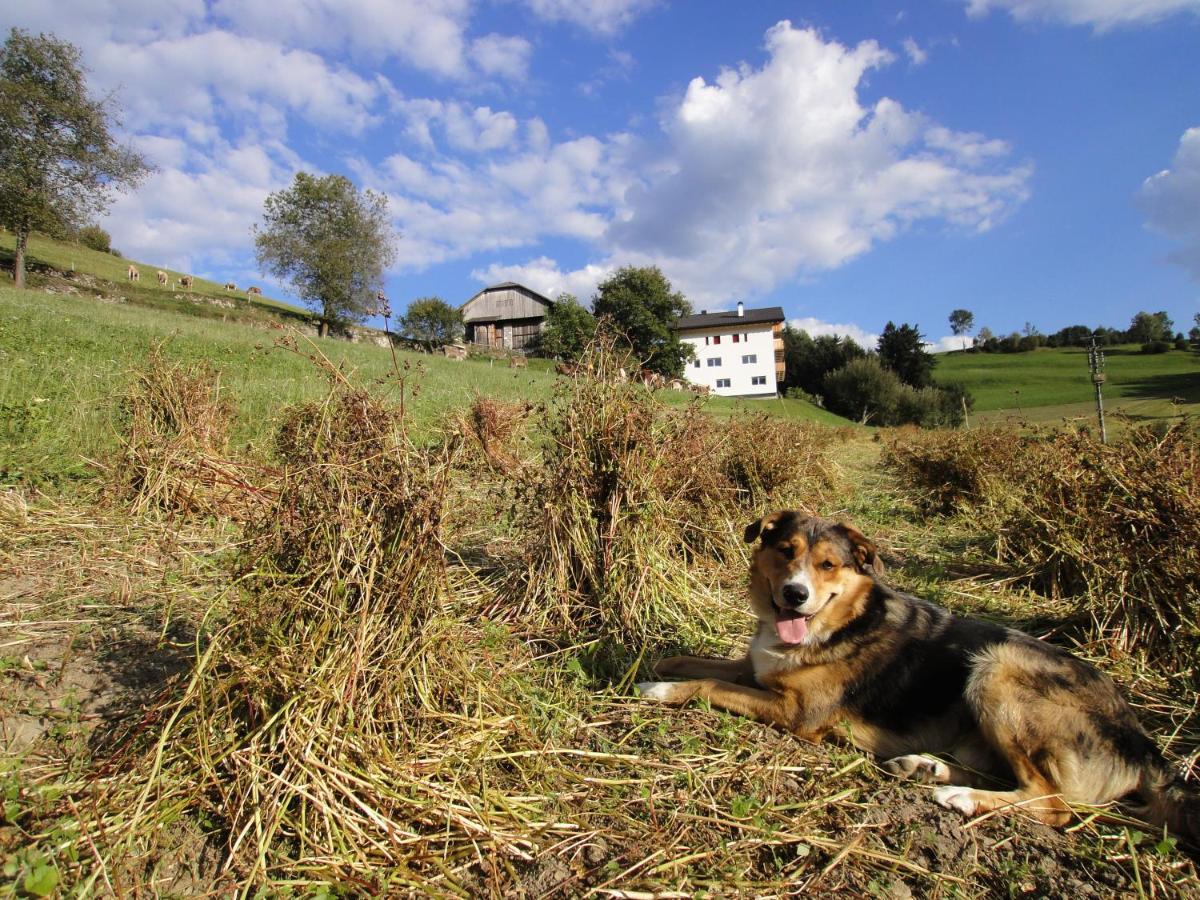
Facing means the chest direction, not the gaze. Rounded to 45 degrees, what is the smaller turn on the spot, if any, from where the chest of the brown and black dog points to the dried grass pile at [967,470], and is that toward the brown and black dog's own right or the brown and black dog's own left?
approximately 90° to the brown and black dog's own right

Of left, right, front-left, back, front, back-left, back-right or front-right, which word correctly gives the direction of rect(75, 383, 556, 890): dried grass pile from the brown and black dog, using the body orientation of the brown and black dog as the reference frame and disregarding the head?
front-left

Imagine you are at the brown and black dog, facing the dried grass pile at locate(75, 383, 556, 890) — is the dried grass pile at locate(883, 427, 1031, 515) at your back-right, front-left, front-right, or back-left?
back-right

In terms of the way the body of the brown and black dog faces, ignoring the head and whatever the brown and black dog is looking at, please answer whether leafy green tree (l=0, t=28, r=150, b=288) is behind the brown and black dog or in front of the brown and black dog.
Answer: in front

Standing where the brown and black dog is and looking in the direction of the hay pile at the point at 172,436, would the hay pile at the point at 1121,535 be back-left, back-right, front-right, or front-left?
back-right

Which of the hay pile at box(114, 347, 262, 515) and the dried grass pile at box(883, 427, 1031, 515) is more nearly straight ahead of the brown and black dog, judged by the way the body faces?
the hay pile

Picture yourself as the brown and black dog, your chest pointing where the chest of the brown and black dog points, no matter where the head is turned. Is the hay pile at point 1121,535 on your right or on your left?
on your right

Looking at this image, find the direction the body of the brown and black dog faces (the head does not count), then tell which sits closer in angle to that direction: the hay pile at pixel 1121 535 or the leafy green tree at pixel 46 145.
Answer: the leafy green tree

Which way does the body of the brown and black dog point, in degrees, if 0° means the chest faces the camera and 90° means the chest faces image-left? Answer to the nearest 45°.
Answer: approximately 90°

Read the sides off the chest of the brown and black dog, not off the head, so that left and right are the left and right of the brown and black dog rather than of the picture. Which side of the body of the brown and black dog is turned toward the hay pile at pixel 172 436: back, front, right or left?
front
